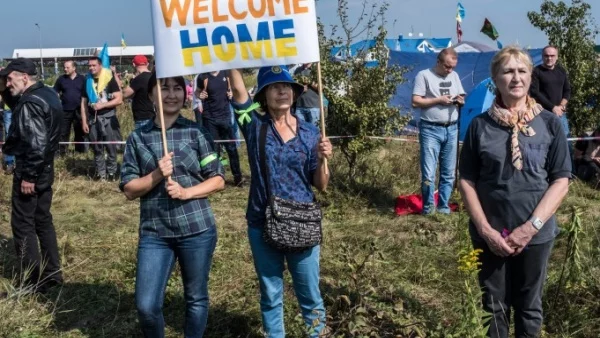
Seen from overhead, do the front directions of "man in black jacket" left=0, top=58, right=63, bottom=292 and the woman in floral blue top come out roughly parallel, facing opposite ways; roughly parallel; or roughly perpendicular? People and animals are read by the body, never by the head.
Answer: roughly perpendicular

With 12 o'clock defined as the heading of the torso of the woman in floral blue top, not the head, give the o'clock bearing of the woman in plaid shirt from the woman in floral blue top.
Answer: The woman in plaid shirt is roughly at 3 o'clock from the woman in floral blue top.

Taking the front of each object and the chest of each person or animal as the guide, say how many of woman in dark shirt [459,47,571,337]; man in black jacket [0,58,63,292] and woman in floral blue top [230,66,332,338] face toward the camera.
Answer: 2
